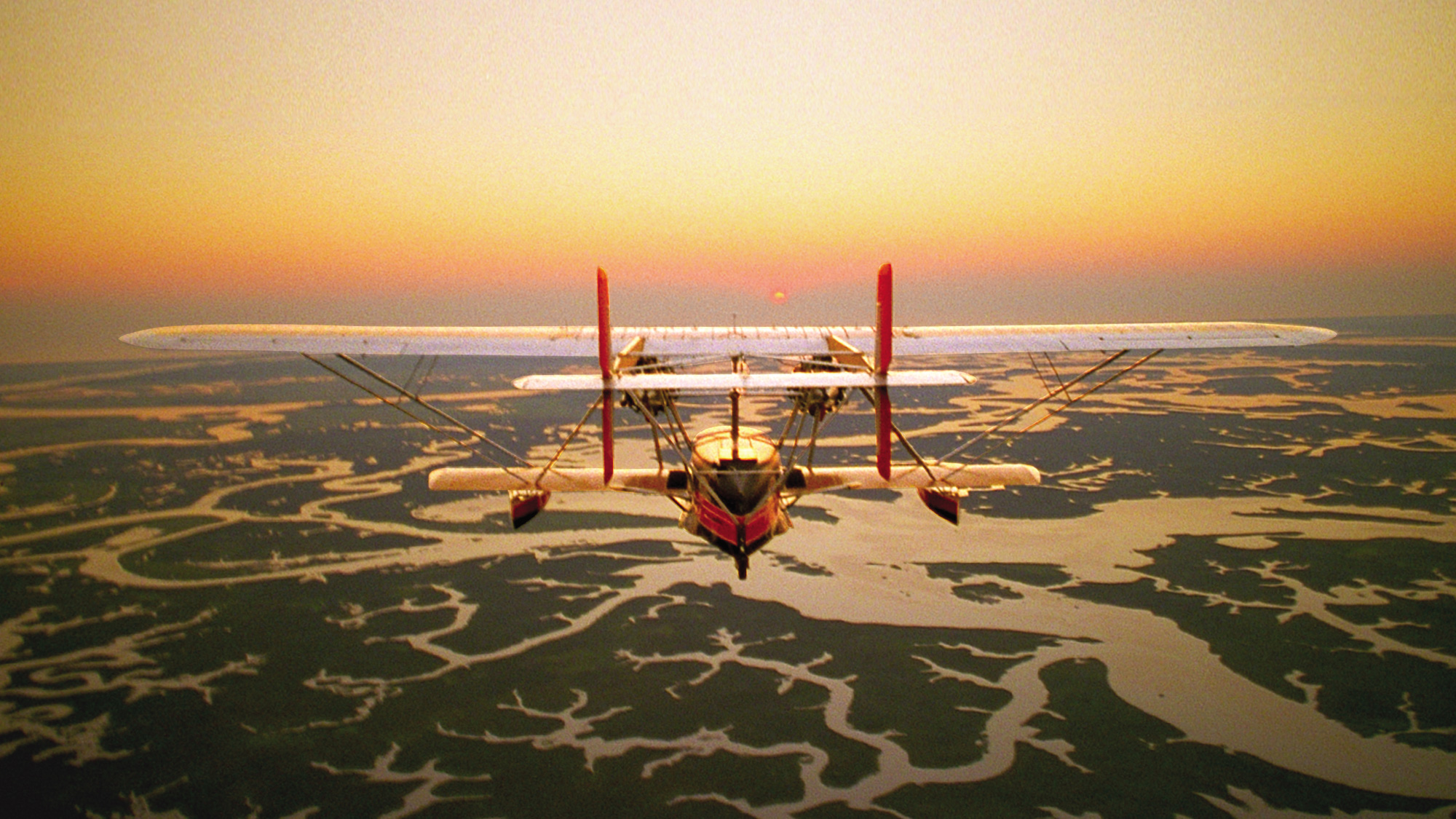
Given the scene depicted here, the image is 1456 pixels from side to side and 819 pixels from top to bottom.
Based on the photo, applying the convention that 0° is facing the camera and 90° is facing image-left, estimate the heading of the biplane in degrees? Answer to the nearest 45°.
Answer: approximately 180°
